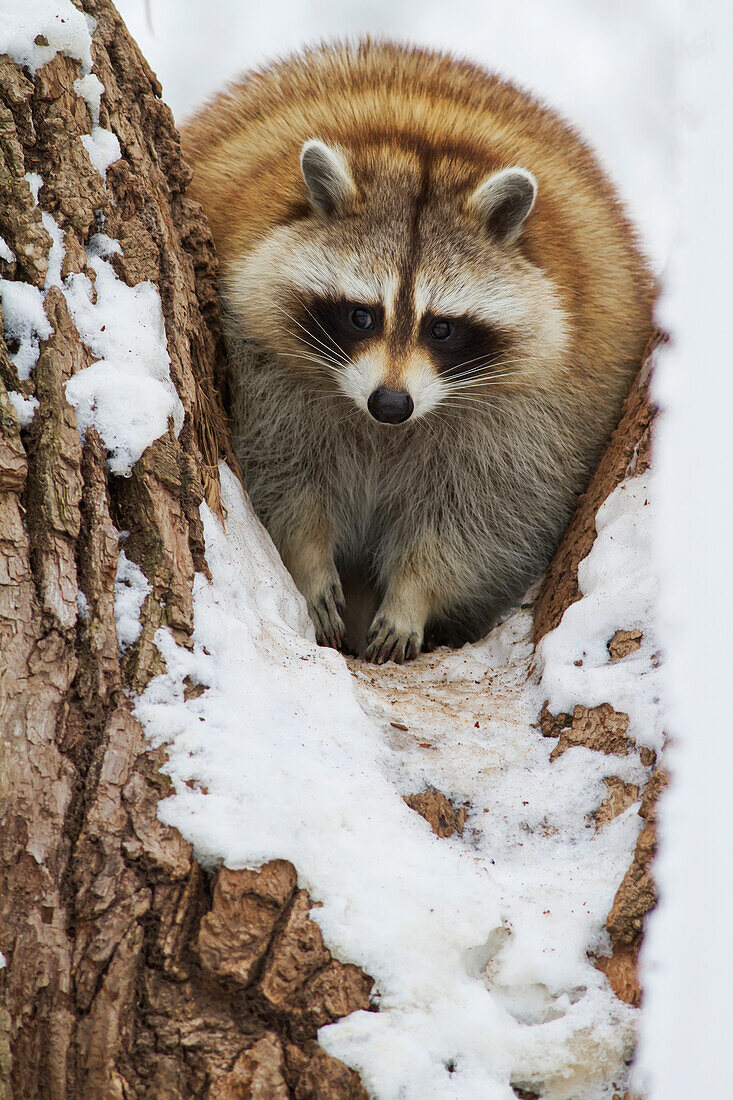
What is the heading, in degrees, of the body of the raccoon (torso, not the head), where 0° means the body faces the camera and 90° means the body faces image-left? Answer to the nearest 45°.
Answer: approximately 0°
